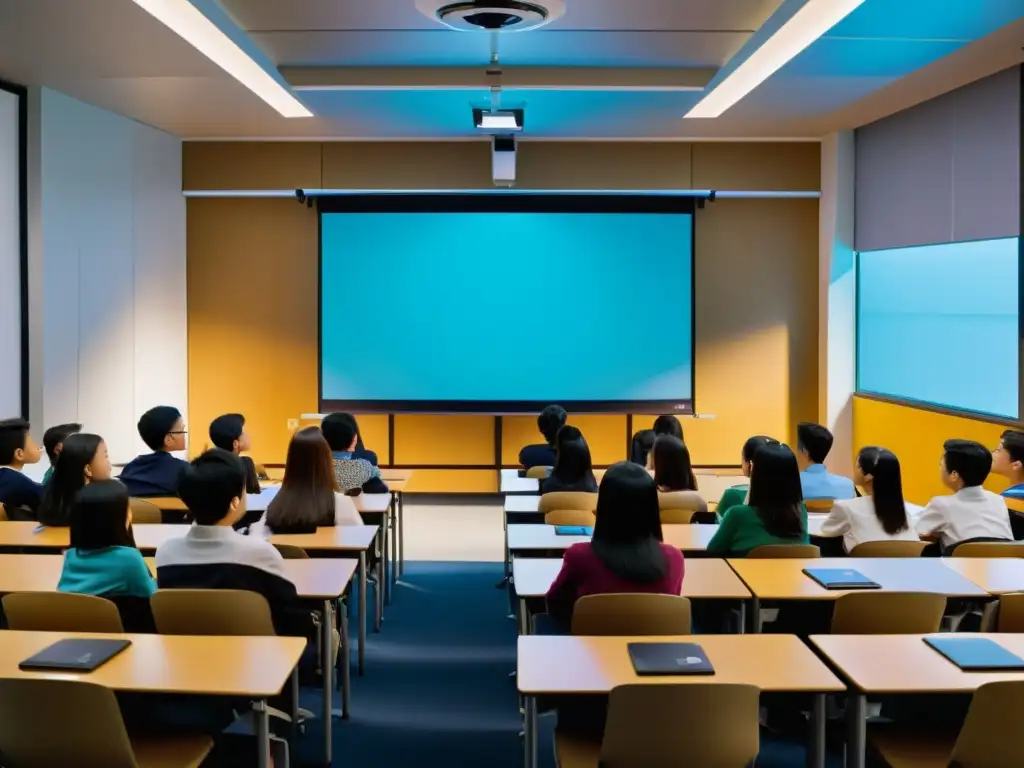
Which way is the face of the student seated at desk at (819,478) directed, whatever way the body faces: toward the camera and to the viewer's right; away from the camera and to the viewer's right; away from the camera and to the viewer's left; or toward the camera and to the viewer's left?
away from the camera and to the viewer's left

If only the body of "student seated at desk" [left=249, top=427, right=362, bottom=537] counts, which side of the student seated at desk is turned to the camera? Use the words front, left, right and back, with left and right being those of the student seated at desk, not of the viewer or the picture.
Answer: back

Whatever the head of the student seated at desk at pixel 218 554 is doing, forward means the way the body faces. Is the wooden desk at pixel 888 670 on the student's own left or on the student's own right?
on the student's own right

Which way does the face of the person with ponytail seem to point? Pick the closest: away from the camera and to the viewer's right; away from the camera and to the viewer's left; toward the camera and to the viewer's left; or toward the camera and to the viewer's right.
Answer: away from the camera and to the viewer's left

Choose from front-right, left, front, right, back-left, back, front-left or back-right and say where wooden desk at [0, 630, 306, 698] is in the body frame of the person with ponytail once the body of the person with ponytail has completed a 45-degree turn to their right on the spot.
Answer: back-left

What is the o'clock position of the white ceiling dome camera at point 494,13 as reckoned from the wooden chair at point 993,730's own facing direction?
The white ceiling dome camera is roughly at 12 o'clock from the wooden chair.

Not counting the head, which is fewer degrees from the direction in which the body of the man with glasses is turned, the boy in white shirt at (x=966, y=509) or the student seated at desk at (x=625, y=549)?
the boy in white shirt

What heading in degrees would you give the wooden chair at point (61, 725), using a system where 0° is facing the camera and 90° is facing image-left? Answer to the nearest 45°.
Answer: approximately 225°

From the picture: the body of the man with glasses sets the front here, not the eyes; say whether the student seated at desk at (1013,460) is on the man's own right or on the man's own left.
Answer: on the man's own right

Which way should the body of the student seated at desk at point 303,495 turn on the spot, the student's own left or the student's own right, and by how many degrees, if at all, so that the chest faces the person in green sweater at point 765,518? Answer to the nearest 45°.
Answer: approximately 90° to the student's own right

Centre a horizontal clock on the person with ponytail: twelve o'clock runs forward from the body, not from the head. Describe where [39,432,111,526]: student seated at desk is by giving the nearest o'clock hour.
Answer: The student seated at desk is roughly at 10 o'clock from the person with ponytail.

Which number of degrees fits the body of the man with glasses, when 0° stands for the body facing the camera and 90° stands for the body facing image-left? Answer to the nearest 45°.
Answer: approximately 225°

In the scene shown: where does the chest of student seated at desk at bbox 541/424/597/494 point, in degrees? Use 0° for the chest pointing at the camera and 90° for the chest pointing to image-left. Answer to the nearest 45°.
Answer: approximately 180°

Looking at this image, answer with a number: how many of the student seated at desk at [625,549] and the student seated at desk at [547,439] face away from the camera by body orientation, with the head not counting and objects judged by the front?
2

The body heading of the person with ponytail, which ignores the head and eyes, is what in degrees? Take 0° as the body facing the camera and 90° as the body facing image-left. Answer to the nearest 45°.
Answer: approximately 135°

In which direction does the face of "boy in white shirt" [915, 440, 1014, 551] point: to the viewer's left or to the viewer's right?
to the viewer's left
